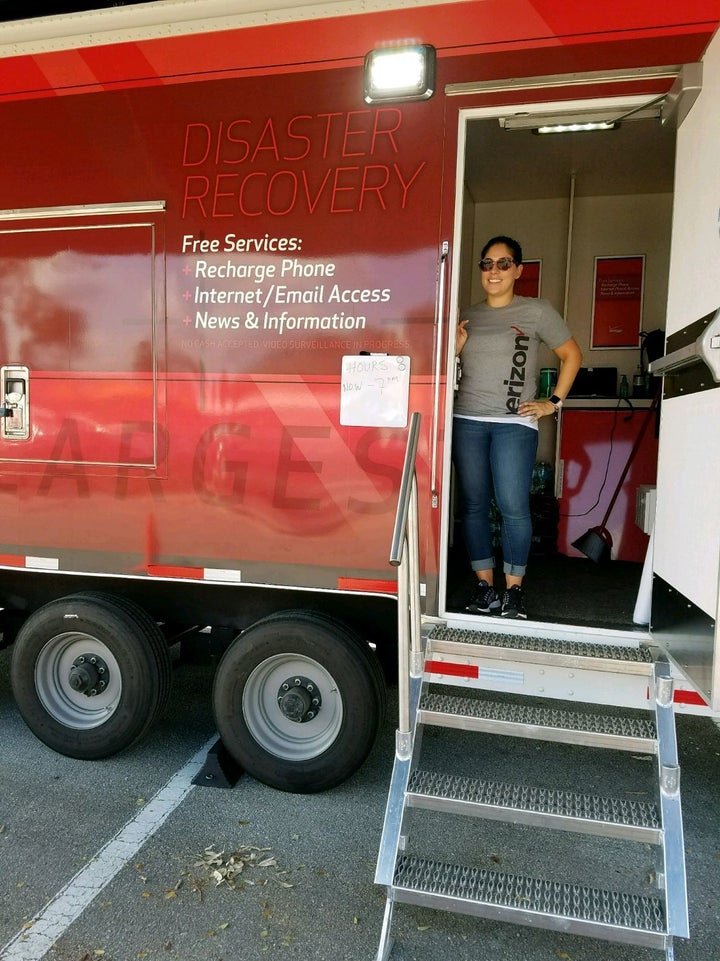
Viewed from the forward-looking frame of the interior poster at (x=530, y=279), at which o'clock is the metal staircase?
The metal staircase is roughly at 12 o'clock from the interior poster.

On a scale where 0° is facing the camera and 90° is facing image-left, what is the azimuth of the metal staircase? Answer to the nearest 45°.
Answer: approximately 0°

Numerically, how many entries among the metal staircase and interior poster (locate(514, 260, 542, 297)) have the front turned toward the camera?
2

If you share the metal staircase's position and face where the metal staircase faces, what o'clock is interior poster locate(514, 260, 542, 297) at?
The interior poster is roughly at 6 o'clock from the metal staircase.

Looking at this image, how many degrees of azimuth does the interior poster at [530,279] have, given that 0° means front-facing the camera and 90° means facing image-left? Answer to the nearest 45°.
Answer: approximately 0°

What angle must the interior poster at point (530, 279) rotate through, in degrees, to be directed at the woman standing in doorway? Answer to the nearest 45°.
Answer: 0° — it already faces them
